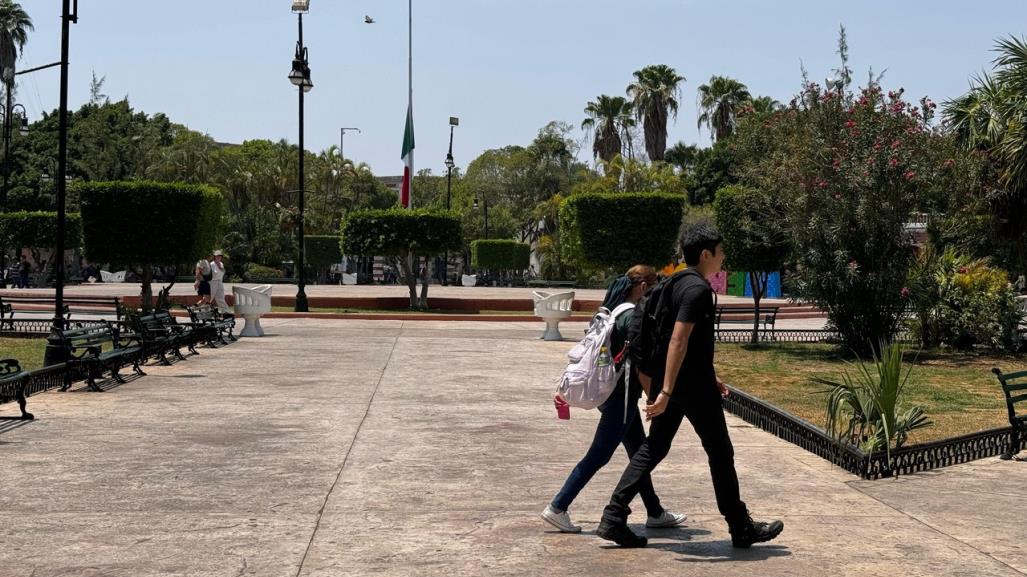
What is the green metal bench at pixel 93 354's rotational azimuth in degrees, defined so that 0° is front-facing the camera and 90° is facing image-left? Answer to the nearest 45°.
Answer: approximately 315°

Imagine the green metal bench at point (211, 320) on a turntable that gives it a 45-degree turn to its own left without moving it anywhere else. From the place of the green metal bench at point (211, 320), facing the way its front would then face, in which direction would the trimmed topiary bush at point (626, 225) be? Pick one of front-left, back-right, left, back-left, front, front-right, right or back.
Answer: front-left

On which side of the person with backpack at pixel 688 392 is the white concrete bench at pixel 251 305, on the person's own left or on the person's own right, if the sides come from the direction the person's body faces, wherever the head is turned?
on the person's own left

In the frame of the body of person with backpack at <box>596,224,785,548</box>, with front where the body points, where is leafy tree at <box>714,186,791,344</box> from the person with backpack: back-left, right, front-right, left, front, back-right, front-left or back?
left

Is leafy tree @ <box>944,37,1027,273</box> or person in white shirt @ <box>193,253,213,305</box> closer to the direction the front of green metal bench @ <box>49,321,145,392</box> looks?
the leafy tree

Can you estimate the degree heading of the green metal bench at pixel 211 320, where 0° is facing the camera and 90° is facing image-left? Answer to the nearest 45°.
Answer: approximately 315°

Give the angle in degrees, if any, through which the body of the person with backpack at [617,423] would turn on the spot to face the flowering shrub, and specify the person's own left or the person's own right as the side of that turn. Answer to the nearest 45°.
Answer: approximately 90° to the person's own left

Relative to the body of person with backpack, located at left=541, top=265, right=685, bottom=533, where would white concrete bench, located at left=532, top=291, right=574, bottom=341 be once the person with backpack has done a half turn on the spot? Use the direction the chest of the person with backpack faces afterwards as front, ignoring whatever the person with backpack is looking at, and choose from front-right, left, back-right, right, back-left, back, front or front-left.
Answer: right

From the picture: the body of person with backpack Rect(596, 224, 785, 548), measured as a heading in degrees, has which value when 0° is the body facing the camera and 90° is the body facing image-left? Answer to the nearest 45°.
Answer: approximately 270°

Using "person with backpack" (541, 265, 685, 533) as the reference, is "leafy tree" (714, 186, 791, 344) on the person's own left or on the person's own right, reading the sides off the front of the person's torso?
on the person's own left

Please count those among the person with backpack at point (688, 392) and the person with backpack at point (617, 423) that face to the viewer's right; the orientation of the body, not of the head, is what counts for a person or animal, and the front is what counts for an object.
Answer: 2

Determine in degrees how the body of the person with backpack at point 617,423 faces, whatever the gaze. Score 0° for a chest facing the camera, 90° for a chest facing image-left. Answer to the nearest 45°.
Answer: approximately 270°
